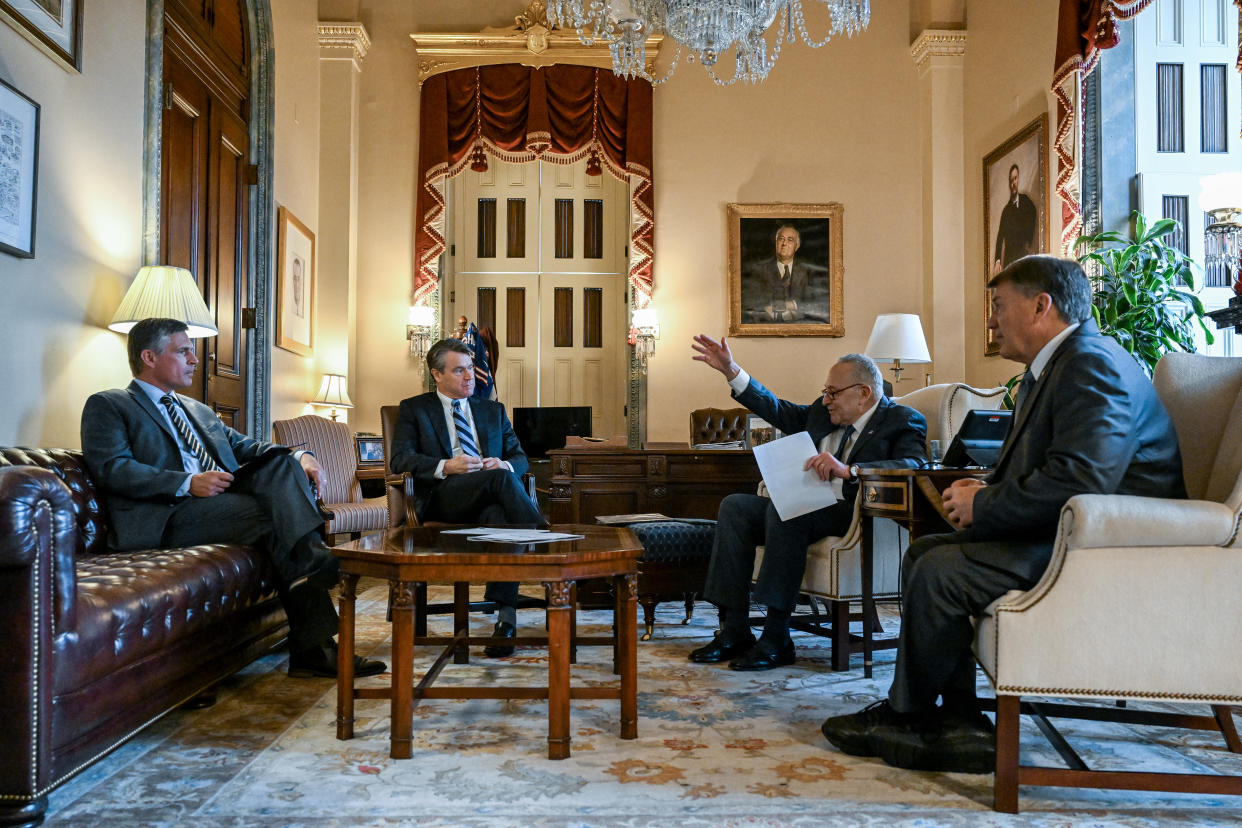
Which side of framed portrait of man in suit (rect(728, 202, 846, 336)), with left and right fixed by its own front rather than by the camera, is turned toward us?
front

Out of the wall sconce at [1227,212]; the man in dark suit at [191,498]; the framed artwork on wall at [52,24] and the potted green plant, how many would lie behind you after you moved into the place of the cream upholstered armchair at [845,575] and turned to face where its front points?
2

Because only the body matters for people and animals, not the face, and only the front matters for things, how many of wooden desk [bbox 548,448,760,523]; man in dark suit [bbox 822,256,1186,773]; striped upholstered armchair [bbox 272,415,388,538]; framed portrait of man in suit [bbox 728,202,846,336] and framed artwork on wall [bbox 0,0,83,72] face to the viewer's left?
1

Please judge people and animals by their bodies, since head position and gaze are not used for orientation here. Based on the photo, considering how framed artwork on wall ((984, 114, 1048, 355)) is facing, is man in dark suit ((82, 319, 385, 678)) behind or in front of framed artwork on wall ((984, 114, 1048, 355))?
in front

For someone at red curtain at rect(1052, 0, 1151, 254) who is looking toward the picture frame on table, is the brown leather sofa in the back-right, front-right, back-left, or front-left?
front-left

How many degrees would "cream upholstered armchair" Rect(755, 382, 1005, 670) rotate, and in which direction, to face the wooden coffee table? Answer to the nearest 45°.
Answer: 0° — it already faces it

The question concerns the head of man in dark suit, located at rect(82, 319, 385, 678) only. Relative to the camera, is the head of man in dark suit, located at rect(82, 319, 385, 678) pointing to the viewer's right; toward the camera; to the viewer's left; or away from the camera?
to the viewer's right

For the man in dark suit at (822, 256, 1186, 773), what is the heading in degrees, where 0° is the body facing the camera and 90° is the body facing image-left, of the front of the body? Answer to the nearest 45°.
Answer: approximately 90°

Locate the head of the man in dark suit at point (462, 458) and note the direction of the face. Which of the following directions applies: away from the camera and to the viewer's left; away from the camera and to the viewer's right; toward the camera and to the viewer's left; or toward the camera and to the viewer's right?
toward the camera and to the viewer's right

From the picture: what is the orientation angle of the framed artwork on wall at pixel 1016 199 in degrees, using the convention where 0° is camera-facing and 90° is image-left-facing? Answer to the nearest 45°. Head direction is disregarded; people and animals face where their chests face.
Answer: approximately 45°

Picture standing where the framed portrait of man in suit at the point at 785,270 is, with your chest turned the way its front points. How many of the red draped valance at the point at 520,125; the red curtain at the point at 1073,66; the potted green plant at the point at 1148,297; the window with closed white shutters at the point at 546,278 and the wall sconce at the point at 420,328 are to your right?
3

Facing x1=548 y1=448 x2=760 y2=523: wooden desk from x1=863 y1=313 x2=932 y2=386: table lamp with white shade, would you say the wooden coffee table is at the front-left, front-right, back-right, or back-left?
front-left

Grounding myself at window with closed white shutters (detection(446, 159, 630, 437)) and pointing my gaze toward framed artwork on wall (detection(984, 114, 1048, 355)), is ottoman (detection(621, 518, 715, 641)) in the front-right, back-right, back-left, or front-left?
front-right

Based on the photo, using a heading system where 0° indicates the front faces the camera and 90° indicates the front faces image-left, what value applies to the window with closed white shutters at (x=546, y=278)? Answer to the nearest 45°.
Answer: approximately 0°

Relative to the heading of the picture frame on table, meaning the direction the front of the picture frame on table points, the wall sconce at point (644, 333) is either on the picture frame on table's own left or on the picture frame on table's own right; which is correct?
on the picture frame on table's own left
